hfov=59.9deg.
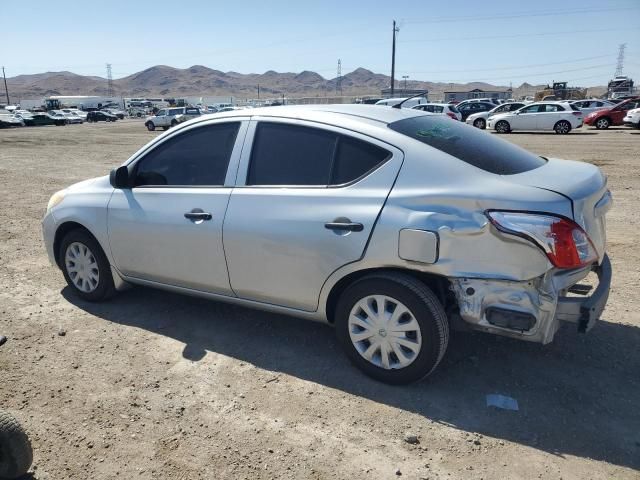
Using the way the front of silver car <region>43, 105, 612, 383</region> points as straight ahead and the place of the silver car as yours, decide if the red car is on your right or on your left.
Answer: on your right

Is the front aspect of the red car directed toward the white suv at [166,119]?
yes

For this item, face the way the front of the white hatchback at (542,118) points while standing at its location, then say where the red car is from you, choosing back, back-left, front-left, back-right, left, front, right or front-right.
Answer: back-right

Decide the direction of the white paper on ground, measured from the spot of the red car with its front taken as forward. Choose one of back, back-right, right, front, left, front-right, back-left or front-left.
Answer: left

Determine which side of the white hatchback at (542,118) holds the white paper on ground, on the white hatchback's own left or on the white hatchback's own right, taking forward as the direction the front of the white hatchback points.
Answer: on the white hatchback's own left

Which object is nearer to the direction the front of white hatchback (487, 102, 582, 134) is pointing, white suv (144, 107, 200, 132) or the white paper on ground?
the white suv

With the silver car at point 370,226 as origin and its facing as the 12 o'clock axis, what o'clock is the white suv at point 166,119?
The white suv is roughly at 1 o'clock from the silver car.

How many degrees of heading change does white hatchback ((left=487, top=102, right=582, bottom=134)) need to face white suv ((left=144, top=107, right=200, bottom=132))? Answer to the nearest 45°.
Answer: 0° — it already faces it

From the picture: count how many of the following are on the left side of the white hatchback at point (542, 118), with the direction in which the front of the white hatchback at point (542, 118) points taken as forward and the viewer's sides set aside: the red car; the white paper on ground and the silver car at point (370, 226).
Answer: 2

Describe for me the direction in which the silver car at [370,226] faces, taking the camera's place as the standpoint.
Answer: facing away from the viewer and to the left of the viewer

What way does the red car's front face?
to the viewer's left

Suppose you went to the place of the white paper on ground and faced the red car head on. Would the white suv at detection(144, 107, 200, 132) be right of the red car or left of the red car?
left

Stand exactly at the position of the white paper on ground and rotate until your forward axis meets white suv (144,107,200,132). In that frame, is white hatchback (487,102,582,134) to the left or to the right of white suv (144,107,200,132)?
right

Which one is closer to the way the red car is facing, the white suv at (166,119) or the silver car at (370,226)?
the white suv

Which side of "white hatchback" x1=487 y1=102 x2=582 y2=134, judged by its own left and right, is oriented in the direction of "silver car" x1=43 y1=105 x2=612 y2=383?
left

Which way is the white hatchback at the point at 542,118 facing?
to the viewer's left
